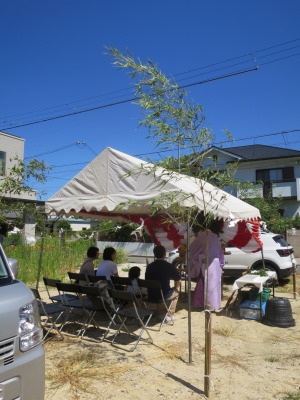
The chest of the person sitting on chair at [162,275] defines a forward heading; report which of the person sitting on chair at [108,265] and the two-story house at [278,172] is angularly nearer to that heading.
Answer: the two-story house

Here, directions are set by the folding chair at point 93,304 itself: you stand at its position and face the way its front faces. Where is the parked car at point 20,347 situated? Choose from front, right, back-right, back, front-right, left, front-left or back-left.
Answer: back-right

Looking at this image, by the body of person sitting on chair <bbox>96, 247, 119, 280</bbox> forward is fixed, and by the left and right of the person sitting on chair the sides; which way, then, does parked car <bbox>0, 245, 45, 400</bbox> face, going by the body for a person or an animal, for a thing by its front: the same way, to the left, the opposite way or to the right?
to the right

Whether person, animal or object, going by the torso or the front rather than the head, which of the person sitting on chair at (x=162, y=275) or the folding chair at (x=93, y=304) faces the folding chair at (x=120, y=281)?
the folding chair at (x=93, y=304)

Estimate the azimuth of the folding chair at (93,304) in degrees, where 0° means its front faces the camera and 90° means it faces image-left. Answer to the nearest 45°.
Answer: approximately 225°

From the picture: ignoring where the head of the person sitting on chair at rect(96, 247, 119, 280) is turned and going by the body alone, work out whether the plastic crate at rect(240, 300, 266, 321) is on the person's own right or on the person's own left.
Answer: on the person's own right

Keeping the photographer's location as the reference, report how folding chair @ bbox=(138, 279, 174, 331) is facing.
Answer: facing away from the viewer and to the right of the viewer

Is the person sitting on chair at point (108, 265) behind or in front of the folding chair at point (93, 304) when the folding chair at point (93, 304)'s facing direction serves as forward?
in front

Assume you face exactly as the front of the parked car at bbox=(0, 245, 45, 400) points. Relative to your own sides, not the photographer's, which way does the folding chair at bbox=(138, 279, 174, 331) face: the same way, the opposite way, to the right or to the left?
to the left

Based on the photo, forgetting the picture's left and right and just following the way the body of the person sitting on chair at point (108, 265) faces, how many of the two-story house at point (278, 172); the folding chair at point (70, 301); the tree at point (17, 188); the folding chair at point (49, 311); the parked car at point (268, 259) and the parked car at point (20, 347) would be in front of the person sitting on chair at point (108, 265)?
2

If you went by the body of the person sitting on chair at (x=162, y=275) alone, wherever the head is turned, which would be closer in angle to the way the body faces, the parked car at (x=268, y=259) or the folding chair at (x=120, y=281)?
the parked car

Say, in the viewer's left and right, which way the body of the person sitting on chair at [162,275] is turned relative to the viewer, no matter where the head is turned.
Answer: facing away from the viewer and to the right of the viewer

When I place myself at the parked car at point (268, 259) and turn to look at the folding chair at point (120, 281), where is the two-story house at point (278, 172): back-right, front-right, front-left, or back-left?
back-right

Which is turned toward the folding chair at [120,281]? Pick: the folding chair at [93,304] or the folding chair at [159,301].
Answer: the folding chair at [93,304]
